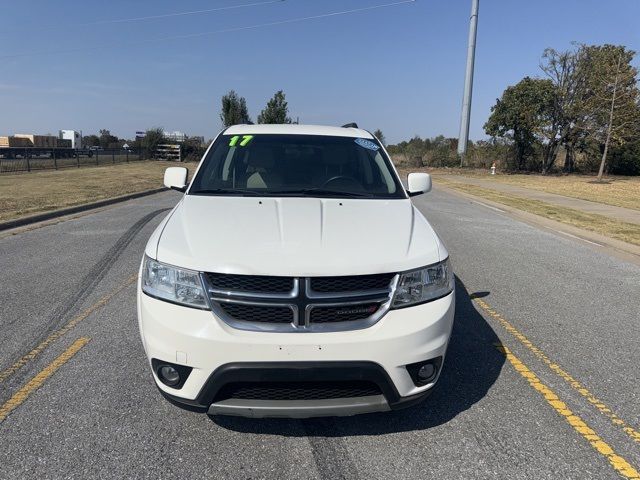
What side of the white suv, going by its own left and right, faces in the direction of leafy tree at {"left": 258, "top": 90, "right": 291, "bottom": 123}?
back

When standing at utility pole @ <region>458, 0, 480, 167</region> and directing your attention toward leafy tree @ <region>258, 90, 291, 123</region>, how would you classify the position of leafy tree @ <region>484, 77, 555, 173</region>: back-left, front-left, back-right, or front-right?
back-left

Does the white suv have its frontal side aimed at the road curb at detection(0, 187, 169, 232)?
no

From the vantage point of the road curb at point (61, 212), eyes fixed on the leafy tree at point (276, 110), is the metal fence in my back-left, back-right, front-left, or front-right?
front-left

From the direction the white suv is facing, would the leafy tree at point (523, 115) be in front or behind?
behind

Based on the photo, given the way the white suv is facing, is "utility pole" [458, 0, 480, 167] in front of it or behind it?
behind

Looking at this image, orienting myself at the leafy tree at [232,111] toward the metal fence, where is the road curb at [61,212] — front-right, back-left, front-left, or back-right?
front-left

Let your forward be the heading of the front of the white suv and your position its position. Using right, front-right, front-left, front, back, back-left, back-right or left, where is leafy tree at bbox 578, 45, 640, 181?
back-left

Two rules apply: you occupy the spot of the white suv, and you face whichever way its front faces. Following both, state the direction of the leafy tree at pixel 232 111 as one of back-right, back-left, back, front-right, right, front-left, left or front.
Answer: back

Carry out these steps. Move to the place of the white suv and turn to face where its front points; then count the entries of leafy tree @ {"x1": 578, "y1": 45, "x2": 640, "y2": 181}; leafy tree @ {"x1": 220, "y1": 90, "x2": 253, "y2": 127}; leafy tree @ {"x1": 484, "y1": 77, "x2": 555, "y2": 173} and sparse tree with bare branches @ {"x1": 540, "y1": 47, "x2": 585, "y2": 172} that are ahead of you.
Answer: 0

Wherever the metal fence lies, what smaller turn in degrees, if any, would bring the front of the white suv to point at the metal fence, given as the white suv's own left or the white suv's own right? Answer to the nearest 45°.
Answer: approximately 135° to the white suv's own right

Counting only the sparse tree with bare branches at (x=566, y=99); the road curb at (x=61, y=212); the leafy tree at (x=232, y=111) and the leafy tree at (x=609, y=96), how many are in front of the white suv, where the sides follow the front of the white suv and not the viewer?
0

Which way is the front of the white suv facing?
toward the camera

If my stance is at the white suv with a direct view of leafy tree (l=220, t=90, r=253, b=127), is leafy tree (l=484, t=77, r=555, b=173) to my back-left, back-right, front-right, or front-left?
front-right

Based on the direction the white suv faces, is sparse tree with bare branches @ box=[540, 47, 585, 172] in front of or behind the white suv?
behind

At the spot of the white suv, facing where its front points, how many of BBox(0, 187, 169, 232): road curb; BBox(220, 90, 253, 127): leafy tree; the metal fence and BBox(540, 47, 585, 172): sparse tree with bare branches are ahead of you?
0

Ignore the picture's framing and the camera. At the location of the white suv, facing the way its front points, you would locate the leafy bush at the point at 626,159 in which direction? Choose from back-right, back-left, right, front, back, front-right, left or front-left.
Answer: back-left
